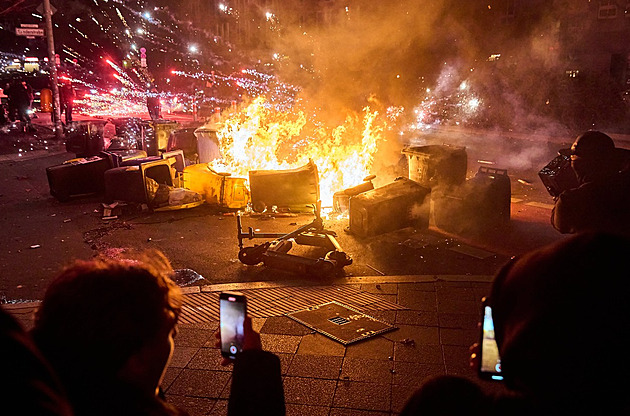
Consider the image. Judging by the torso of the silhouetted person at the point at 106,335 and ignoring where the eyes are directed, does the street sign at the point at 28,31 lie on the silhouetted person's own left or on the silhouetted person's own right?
on the silhouetted person's own left

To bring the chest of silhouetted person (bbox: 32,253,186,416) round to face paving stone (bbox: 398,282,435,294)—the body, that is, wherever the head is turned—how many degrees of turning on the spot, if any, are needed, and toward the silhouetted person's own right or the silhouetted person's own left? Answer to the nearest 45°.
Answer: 0° — they already face it

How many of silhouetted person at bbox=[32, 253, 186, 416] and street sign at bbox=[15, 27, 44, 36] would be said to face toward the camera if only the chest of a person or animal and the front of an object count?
1

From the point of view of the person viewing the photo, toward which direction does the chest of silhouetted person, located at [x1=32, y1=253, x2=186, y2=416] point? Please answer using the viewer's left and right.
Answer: facing away from the viewer and to the right of the viewer

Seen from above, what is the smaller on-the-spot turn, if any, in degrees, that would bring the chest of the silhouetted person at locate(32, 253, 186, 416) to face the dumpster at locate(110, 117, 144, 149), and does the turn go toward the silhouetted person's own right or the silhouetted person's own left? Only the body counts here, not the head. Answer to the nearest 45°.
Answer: approximately 45° to the silhouetted person's own left

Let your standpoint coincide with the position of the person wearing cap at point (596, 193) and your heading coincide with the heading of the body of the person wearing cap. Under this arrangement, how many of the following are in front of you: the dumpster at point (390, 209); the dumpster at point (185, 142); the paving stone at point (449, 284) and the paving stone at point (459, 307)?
4

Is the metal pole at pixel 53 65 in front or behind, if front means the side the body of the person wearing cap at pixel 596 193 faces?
in front

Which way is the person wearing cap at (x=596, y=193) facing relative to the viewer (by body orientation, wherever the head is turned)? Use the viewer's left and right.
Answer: facing away from the viewer and to the left of the viewer

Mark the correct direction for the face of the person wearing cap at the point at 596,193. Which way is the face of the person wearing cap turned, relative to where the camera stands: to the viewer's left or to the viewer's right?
to the viewer's left

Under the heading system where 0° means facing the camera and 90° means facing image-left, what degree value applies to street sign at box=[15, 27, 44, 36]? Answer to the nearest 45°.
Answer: approximately 0°

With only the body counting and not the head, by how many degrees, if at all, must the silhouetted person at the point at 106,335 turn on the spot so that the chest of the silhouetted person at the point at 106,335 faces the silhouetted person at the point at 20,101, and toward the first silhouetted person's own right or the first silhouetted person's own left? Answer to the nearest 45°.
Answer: approximately 45° to the first silhouetted person's own left

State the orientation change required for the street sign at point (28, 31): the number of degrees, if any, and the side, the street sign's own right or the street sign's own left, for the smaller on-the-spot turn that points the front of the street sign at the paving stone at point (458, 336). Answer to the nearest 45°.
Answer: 0° — it already faces it

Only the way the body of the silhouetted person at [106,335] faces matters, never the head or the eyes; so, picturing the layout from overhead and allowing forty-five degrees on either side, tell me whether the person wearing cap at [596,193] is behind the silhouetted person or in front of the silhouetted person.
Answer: in front

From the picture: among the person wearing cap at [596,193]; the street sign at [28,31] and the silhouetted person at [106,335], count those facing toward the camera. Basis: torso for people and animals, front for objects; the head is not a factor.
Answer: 1
